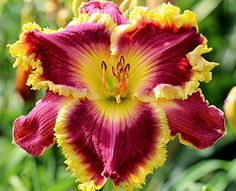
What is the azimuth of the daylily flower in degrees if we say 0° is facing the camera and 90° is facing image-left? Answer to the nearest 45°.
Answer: approximately 0°
